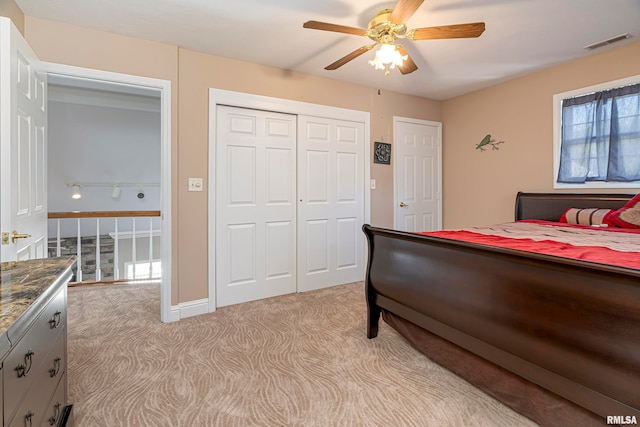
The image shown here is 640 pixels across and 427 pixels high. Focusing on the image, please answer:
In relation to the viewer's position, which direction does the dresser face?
facing to the right of the viewer

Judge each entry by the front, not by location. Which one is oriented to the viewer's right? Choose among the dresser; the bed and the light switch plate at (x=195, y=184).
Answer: the dresser

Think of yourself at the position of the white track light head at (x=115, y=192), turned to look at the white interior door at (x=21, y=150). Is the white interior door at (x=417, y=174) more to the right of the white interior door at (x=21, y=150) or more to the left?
left

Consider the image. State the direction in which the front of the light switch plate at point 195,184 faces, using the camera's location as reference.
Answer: facing the viewer

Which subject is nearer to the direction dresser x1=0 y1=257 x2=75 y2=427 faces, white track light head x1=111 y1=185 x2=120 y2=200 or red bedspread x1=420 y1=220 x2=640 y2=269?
the red bedspread

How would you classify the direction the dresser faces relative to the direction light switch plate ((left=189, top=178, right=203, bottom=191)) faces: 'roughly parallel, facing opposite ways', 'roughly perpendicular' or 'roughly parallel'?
roughly perpendicular

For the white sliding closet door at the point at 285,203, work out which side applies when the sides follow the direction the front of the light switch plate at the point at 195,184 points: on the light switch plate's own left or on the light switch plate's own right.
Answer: on the light switch plate's own left

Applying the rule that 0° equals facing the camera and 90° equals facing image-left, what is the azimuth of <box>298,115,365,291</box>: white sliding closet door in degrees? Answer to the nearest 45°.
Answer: approximately 315°

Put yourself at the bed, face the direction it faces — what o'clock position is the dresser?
The dresser is roughly at 12 o'clock from the bed.

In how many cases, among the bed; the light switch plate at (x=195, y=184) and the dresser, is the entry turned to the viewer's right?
1
